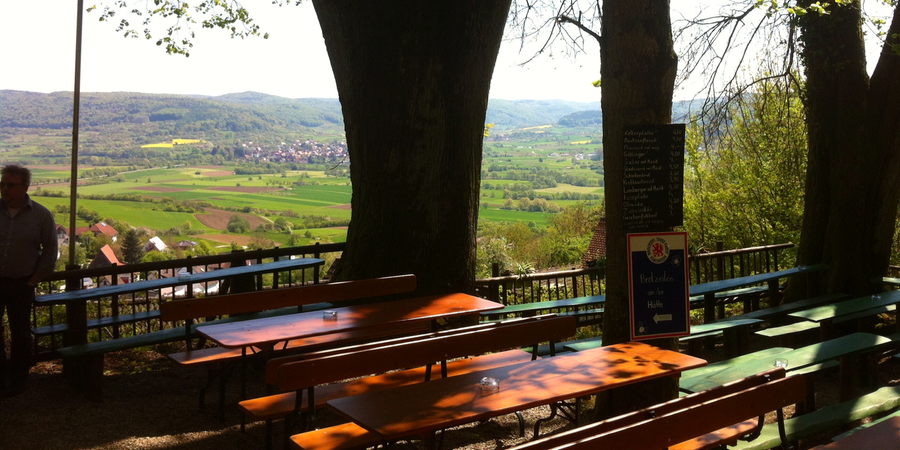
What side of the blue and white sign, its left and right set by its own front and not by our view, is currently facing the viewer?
front

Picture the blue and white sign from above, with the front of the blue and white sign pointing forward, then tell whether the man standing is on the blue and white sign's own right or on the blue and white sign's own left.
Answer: on the blue and white sign's own right

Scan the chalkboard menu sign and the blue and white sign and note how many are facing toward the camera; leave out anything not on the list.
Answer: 2

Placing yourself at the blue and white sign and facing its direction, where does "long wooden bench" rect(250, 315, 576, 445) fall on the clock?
The long wooden bench is roughly at 2 o'clock from the blue and white sign.

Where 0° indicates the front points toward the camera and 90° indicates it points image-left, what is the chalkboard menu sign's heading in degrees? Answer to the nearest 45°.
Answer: approximately 0°
